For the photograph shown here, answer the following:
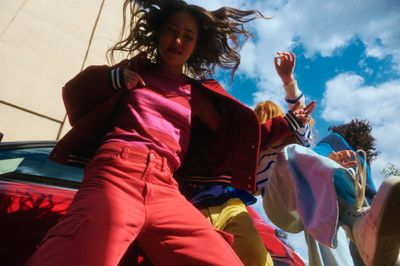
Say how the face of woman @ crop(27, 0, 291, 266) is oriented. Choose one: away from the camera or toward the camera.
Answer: toward the camera

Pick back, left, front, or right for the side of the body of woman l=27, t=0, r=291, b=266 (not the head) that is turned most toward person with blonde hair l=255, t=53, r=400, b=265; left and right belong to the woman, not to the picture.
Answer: left

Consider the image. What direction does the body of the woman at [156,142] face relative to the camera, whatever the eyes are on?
toward the camera
